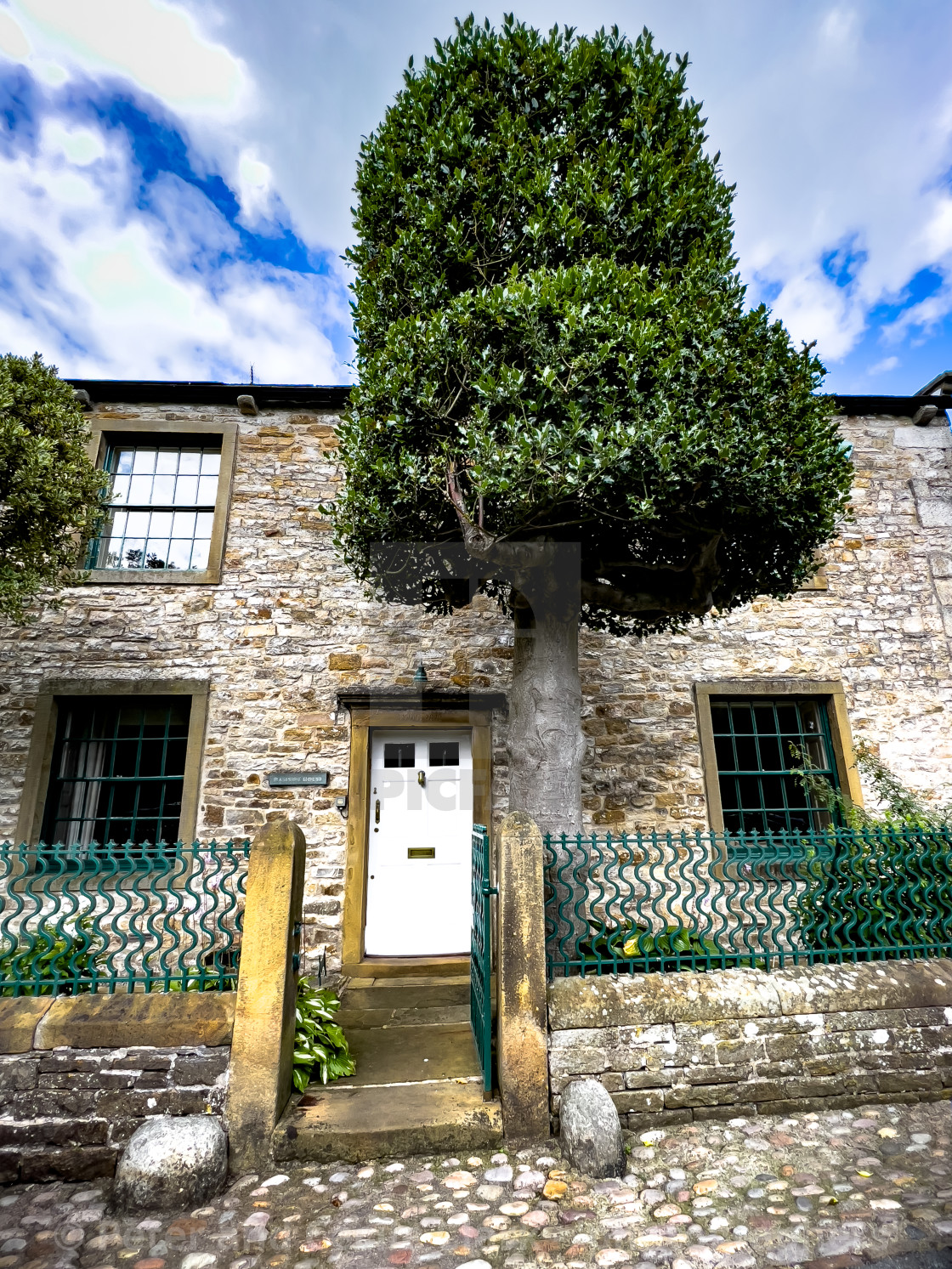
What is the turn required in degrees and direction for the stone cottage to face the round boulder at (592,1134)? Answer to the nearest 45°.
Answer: approximately 45° to its left

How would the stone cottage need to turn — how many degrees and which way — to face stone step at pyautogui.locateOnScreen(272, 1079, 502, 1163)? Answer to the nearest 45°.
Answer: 0° — it already faces it

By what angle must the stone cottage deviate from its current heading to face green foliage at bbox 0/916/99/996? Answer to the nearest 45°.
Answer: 0° — it already faces it

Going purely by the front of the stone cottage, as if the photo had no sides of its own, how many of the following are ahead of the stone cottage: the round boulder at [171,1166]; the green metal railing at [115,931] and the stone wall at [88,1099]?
3

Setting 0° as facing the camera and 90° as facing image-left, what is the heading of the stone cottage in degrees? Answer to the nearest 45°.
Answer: approximately 0°

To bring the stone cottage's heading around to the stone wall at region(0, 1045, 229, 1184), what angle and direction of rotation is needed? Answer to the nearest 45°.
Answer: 0° — it already faces it

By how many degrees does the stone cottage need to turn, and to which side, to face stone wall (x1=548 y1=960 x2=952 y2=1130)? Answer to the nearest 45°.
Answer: approximately 45° to its left
